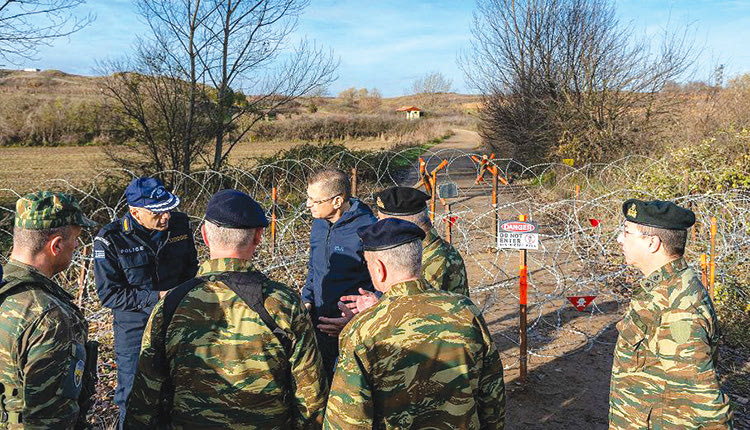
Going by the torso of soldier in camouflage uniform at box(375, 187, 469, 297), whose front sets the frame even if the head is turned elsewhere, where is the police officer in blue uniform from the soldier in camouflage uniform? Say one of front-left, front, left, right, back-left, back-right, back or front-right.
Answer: front

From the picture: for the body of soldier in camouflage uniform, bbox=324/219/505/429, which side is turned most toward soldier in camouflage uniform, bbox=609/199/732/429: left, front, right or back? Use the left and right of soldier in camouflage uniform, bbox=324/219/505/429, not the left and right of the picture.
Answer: right

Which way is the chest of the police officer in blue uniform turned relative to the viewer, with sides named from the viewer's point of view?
facing the viewer and to the right of the viewer

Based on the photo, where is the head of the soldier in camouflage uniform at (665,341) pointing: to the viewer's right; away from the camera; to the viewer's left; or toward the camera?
to the viewer's left

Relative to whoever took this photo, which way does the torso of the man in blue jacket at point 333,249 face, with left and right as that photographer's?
facing the viewer and to the left of the viewer

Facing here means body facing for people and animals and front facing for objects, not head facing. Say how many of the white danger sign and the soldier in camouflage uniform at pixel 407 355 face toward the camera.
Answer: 1

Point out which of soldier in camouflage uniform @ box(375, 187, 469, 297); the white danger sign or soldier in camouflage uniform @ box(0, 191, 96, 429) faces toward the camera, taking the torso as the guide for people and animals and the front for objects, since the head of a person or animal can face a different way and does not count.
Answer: the white danger sign

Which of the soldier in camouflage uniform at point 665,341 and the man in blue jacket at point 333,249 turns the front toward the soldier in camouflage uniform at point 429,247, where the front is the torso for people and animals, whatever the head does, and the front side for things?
the soldier in camouflage uniform at point 665,341

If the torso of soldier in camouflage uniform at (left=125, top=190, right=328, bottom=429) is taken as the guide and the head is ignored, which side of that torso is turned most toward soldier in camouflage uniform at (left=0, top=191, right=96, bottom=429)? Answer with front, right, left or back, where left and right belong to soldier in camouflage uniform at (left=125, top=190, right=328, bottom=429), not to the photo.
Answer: left

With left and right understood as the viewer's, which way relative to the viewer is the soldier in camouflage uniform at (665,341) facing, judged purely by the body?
facing to the left of the viewer

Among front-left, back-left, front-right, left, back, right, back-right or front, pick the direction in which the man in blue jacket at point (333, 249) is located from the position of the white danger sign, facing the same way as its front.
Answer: front-right

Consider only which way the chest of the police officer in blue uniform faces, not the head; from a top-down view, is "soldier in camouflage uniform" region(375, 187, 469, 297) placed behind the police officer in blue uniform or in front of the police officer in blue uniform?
in front

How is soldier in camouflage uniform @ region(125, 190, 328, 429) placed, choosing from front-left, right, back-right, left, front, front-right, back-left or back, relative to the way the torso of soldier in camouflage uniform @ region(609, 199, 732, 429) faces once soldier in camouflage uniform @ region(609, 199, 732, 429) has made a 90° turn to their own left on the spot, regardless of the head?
front-right

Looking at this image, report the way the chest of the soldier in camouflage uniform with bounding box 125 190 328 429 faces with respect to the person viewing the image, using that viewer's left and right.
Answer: facing away from the viewer

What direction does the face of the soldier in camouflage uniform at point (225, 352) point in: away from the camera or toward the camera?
away from the camera
